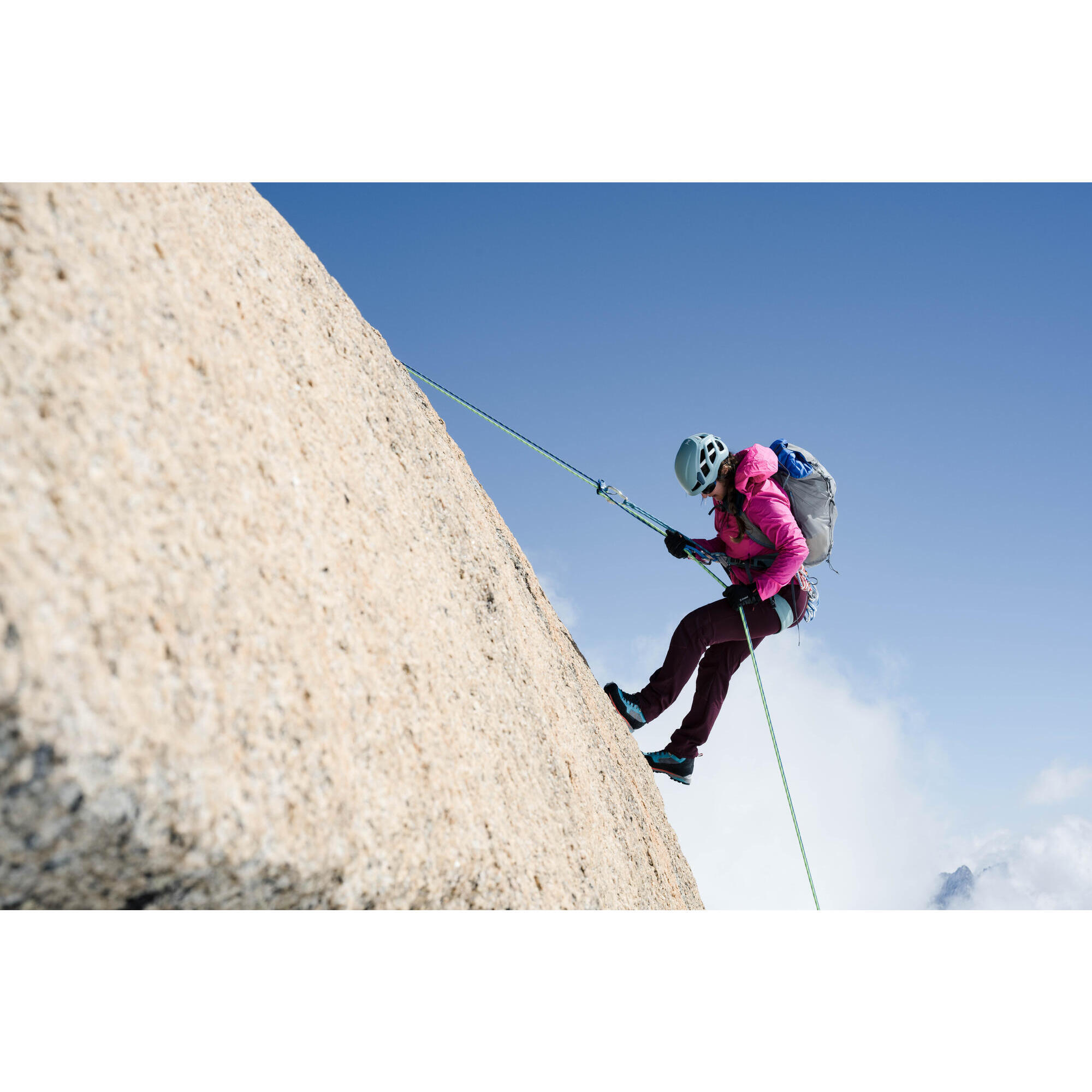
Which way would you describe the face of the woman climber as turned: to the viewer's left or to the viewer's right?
to the viewer's left

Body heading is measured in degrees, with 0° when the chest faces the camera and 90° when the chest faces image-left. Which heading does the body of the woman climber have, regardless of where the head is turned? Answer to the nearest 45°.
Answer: approximately 90°
